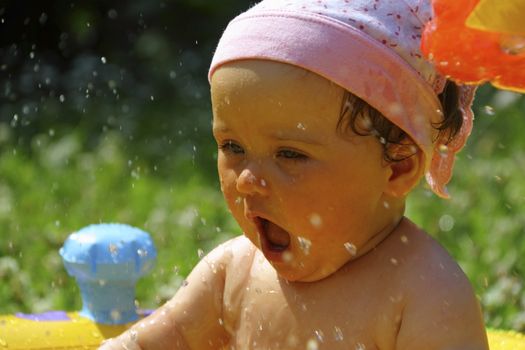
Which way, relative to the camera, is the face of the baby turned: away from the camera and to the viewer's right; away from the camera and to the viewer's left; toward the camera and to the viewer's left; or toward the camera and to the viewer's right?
toward the camera and to the viewer's left

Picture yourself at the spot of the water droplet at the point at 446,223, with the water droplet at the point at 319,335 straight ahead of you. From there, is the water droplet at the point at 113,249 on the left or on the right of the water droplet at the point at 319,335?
right

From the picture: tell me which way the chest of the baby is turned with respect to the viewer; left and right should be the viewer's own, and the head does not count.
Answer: facing the viewer and to the left of the viewer
